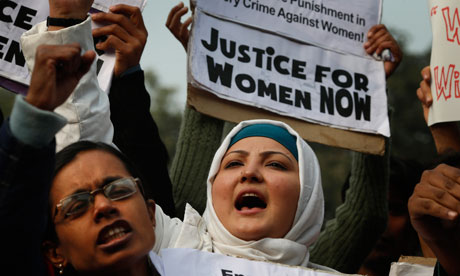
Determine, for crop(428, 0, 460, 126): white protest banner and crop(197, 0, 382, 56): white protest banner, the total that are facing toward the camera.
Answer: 2

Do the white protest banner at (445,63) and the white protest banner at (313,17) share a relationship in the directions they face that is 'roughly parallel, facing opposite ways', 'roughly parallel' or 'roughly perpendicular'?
roughly parallel

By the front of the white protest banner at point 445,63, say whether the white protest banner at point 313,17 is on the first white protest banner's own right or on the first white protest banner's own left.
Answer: on the first white protest banner's own right

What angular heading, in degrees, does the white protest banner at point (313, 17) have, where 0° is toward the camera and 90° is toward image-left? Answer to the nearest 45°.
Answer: approximately 0°

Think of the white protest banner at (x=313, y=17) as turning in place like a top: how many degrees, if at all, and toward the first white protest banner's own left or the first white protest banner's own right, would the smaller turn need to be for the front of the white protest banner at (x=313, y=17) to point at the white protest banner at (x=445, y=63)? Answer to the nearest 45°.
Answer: approximately 45° to the first white protest banner's own left

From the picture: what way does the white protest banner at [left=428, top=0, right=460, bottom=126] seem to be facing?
toward the camera
